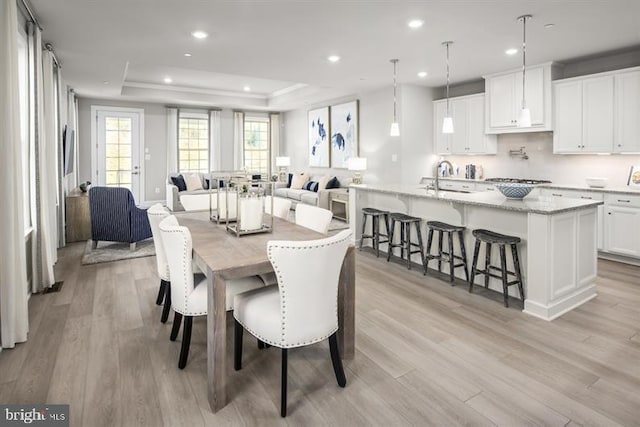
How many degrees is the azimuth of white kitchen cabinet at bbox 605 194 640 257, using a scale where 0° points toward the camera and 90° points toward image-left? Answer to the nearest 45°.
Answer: approximately 45°

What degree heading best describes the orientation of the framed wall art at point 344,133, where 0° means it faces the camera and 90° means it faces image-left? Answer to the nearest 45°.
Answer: approximately 45°

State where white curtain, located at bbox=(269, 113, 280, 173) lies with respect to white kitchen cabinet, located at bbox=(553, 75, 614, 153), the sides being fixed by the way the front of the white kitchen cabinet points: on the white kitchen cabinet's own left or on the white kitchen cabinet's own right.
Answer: on the white kitchen cabinet's own right

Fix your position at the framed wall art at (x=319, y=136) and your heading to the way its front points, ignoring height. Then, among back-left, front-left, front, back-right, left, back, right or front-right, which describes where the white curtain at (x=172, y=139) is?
front-right

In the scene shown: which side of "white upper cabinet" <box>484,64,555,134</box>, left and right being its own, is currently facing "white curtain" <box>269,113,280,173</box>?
right
